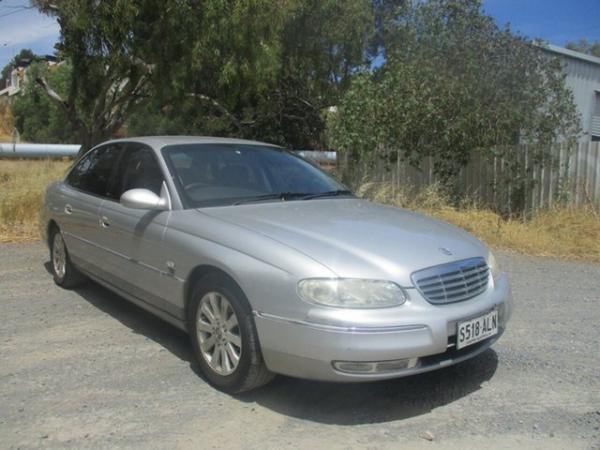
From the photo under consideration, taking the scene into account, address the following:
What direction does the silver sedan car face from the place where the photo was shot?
facing the viewer and to the right of the viewer

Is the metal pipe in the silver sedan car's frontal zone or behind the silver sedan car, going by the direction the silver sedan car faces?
behind

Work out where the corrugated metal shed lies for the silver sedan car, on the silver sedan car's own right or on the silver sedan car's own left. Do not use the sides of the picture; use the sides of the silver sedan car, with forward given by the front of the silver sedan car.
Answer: on the silver sedan car's own left

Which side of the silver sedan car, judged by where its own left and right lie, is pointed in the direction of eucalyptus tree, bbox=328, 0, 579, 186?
left

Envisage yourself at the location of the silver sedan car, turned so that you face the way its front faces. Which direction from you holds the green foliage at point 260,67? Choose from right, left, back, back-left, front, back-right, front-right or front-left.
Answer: back-left

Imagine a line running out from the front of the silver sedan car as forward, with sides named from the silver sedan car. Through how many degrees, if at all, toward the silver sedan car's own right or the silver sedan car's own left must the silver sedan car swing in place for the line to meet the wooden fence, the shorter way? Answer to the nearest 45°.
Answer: approximately 90° to the silver sedan car's own left
